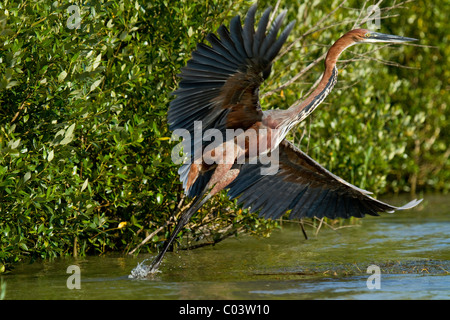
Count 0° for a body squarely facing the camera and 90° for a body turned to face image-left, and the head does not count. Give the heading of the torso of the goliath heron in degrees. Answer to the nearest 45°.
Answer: approximately 270°
